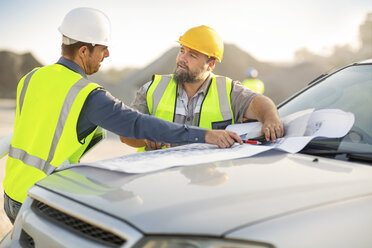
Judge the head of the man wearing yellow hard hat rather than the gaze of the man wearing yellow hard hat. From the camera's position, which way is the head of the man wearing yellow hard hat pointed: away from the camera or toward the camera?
toward the camera

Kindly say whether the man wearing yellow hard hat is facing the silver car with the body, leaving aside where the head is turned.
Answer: yes

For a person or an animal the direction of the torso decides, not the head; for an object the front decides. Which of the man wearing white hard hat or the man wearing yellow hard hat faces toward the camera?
the man wearing yellow hard hat

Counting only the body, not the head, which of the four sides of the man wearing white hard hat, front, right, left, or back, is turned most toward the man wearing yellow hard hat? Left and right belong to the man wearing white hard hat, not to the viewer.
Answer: front

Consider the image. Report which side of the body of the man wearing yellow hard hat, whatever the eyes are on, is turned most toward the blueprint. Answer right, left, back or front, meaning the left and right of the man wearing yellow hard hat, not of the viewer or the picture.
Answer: front

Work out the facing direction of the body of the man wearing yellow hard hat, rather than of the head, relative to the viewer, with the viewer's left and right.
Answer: facing the viewer

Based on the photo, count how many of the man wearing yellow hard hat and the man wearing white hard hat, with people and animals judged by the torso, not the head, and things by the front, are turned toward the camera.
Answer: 1

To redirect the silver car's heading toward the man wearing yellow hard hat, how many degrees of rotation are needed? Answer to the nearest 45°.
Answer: approximately 135° to its right

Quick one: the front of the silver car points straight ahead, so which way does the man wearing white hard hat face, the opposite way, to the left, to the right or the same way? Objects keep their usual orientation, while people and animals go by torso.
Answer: the opposite way

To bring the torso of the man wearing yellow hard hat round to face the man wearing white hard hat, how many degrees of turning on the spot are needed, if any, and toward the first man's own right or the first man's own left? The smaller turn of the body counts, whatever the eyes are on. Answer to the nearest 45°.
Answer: approximately 45° to the first man's own right

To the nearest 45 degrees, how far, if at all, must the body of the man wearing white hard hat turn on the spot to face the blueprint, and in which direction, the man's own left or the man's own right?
approximately 45° to the man's own right

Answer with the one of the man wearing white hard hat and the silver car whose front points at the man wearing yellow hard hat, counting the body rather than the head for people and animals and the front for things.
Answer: the man wearing white hard hat

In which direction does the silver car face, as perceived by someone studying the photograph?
facing the viewer and to the left of the viewer

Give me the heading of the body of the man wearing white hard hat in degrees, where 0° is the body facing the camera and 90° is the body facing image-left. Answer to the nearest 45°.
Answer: approximately 225°
